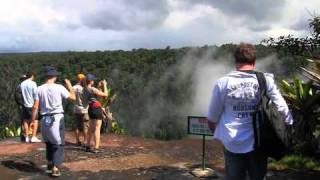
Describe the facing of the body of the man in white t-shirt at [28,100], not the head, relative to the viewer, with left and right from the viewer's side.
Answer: facing away from the viewer and to the right of the viewer

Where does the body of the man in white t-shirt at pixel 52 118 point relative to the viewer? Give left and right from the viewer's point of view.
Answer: facing away from the viewer

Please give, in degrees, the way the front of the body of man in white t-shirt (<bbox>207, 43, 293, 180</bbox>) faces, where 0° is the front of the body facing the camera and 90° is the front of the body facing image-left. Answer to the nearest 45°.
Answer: approximately 180°

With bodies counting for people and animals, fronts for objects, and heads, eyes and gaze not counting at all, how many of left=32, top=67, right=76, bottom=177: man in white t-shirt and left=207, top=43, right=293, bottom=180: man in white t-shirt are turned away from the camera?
2

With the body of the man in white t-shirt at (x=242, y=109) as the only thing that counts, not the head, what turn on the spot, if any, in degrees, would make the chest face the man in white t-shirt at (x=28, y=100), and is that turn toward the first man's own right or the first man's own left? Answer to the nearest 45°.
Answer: approximately 45° to the first man's own left

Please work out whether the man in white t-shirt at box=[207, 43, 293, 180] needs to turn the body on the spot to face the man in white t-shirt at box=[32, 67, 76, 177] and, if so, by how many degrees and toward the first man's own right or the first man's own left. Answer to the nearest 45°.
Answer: approximately 45° to the first man's own left

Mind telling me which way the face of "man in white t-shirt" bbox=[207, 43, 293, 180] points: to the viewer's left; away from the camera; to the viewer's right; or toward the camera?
away from the camera

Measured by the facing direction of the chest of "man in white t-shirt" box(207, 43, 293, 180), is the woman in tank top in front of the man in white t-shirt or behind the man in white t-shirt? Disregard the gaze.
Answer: in front

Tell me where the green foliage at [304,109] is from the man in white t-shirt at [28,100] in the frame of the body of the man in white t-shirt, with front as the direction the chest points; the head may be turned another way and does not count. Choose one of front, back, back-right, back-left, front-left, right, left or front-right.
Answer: right

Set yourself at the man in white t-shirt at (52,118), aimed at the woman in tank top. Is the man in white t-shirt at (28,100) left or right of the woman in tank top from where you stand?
left

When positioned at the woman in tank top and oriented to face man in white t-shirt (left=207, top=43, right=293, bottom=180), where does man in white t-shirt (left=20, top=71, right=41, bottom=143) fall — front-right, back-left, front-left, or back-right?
back-right

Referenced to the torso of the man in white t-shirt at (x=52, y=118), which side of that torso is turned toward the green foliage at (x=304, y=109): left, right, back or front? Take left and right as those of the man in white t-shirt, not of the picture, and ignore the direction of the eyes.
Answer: right
